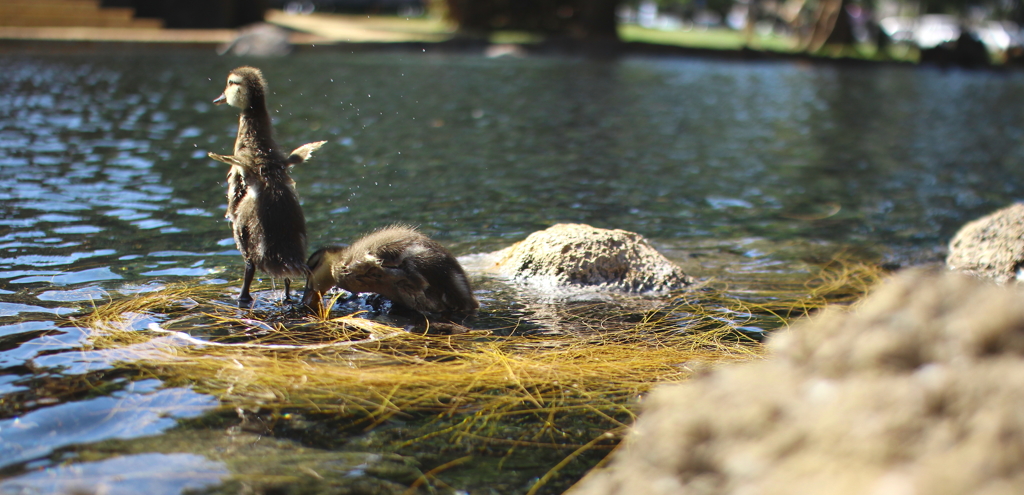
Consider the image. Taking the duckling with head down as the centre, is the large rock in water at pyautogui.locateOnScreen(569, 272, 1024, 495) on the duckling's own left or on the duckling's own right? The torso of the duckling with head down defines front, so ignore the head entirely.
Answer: on the duckling's own left

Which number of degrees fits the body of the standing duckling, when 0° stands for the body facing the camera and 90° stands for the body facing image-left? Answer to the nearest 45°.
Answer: approximately 135°

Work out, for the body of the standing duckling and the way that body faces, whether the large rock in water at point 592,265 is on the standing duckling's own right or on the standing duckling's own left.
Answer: on the standing duckling's own right

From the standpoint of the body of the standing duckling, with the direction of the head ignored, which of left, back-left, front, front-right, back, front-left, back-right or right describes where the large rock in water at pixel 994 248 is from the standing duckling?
back-right

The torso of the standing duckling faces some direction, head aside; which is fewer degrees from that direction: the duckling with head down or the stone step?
the stone step

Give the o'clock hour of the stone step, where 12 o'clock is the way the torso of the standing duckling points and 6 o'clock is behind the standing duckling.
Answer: The stone step is roughly at 1 o'clock from the standing duckling.

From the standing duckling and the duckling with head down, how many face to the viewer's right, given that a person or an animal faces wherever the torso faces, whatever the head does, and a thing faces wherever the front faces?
0

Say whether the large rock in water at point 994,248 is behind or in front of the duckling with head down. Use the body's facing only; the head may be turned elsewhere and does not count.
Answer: behind

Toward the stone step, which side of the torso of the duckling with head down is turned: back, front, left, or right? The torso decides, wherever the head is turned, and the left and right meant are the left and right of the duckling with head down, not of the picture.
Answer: right

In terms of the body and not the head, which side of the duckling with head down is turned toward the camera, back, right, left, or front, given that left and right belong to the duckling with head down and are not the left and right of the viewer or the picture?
left

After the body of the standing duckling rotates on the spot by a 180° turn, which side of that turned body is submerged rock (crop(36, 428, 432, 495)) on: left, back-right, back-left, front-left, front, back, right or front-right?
front-right
